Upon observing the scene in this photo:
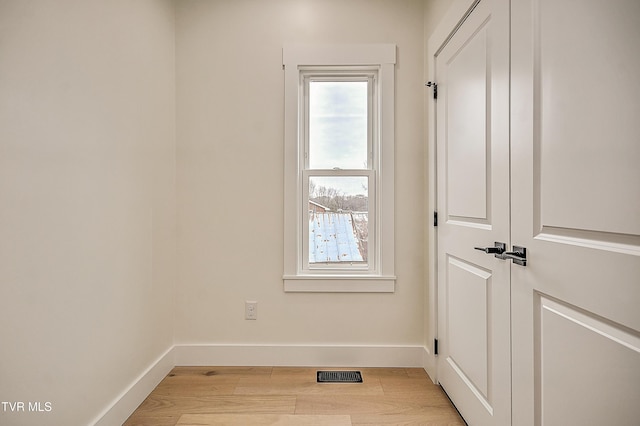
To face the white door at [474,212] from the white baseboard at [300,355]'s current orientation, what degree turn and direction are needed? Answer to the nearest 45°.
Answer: approximately 45° to its left

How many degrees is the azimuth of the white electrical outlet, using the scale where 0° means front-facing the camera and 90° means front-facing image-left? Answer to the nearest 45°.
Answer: approximately 0°

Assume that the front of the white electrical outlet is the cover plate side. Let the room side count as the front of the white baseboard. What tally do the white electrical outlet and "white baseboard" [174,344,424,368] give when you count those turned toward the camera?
2

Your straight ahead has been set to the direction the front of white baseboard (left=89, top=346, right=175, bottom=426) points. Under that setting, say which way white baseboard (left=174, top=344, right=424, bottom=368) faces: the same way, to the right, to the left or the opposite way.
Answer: to the right

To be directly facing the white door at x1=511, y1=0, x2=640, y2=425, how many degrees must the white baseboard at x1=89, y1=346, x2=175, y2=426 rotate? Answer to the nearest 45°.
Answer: approximately 45° to its right

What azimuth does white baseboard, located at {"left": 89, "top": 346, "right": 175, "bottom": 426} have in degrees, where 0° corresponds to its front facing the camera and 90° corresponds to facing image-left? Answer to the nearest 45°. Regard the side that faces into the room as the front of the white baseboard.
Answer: approximately 270°

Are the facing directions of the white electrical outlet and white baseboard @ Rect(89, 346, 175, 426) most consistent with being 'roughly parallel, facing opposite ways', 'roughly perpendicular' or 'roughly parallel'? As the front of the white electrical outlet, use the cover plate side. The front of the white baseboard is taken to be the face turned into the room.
roughly perpendicular
